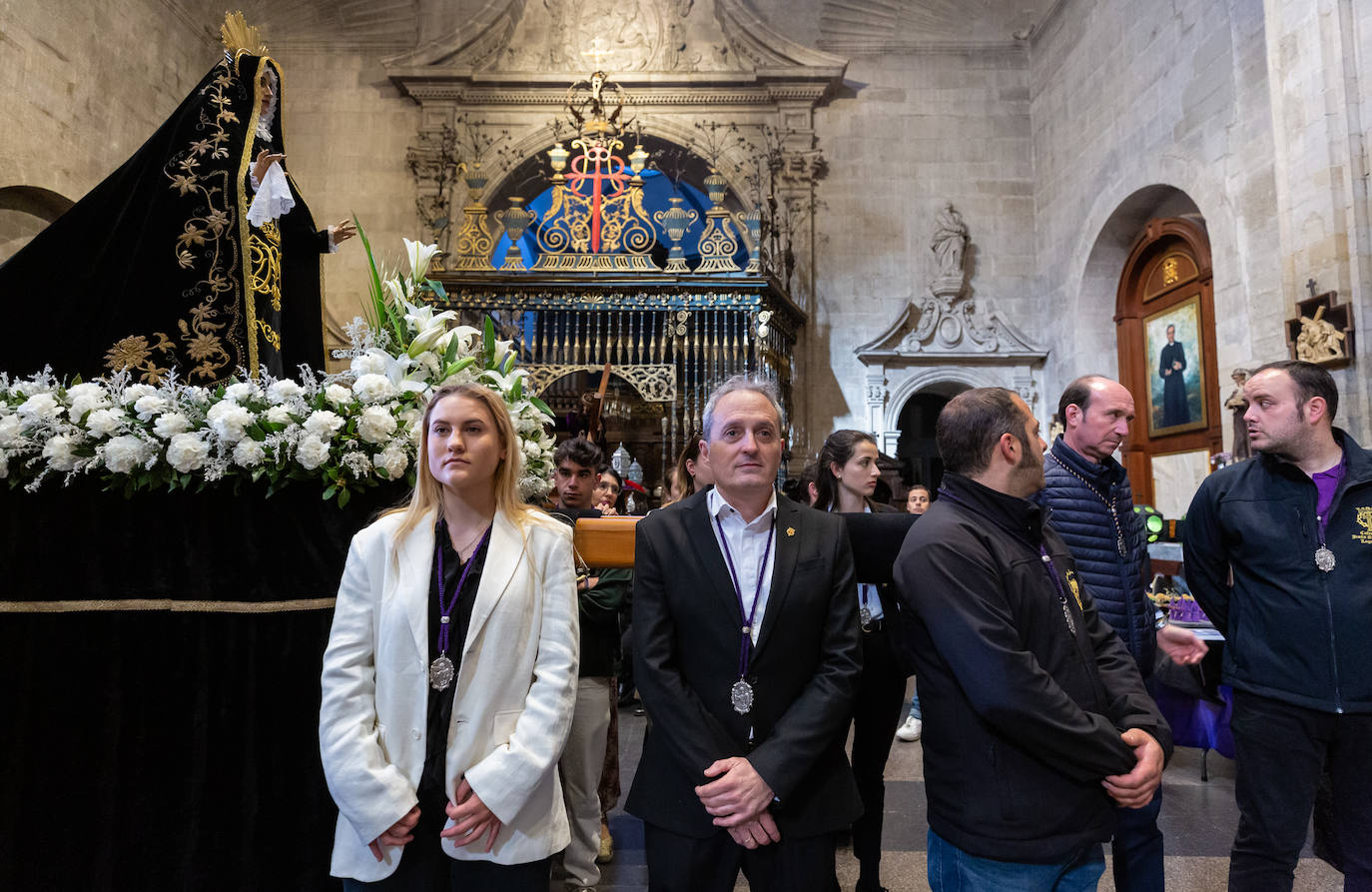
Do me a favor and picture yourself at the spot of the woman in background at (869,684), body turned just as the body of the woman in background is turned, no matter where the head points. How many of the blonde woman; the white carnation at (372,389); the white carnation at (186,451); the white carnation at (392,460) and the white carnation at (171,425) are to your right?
5

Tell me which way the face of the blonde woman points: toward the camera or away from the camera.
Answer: toward the camera

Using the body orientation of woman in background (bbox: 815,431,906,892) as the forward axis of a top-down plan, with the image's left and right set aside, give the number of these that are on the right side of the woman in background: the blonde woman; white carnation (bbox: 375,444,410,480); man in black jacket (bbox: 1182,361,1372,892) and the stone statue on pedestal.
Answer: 2

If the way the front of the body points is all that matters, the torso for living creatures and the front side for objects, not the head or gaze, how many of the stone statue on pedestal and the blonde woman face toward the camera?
2

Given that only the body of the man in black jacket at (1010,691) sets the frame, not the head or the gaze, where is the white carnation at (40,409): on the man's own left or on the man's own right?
on the man's own right

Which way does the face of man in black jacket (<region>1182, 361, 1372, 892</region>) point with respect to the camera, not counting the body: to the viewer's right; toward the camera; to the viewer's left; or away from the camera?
to the viewer's left

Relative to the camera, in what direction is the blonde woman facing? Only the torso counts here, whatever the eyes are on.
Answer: toward the camera

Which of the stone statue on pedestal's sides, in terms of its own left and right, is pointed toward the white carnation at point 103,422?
front

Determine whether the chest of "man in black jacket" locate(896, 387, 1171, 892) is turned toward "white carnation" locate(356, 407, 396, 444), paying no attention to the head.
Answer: no

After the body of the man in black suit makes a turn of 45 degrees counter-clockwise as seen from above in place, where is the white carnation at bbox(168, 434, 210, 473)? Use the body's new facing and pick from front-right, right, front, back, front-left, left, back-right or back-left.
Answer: back-right

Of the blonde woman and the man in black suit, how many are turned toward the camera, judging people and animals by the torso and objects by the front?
2

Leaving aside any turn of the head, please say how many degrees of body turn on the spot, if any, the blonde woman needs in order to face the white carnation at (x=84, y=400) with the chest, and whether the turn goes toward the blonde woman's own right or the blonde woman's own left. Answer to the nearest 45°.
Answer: approximately 135° to the blonde woman's own right

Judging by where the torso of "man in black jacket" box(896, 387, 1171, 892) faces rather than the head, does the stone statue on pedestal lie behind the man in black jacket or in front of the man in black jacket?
behind

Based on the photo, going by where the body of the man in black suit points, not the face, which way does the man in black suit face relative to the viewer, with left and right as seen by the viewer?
facing the viewer

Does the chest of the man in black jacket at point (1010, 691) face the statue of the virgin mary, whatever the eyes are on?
no

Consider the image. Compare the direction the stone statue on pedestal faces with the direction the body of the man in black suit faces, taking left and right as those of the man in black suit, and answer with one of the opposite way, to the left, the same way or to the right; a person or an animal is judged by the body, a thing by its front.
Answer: the same way
